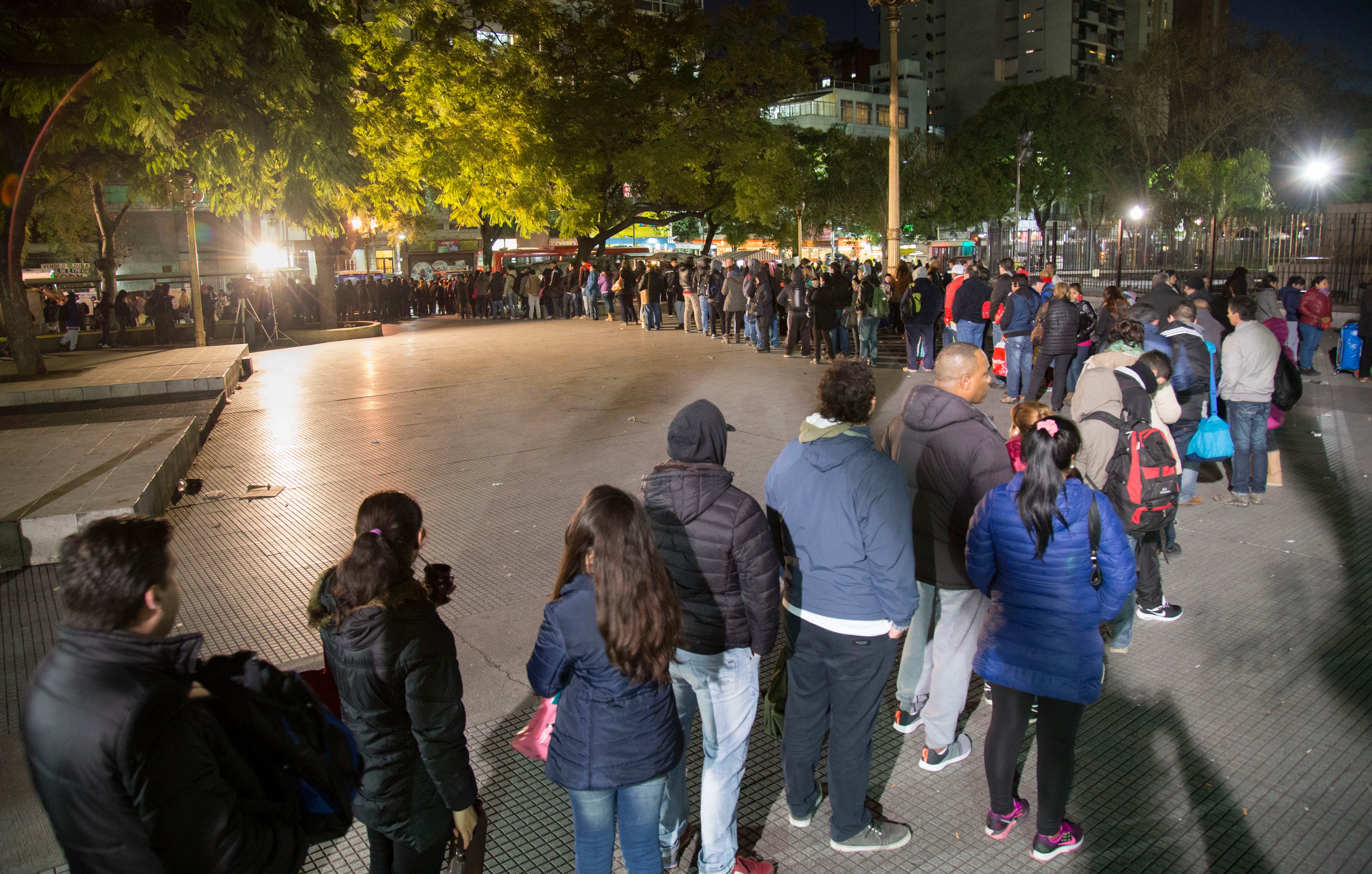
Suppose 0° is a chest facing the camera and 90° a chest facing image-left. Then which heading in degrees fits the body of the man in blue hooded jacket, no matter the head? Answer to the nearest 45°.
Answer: approximately 225°

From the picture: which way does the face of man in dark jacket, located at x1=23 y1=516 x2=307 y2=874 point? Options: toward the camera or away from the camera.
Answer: away from the camera

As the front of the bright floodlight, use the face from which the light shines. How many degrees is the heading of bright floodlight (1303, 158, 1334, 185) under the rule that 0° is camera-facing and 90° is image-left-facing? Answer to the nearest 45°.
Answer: approximately 0°

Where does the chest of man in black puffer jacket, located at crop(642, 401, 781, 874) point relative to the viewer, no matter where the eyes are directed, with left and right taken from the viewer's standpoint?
facing away from the viewer and to the right of the viewer

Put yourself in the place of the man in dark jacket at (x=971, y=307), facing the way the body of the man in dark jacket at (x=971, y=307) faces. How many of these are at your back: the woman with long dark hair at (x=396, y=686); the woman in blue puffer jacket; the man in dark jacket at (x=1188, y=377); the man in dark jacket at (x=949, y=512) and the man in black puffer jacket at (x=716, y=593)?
5

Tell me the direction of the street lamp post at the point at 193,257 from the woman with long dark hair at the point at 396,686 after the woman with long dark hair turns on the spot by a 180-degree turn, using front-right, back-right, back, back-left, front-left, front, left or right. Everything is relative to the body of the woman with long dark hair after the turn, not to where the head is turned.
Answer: back-right
